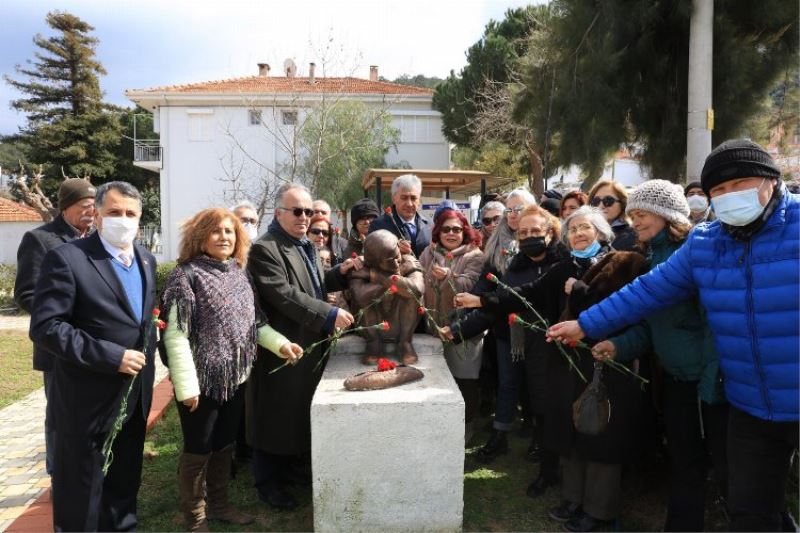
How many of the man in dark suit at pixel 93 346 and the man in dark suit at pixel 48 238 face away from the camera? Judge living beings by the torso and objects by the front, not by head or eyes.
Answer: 0

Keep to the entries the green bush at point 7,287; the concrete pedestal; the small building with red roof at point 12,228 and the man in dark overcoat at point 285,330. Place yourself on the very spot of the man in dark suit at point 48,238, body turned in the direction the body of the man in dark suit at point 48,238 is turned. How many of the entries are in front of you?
2

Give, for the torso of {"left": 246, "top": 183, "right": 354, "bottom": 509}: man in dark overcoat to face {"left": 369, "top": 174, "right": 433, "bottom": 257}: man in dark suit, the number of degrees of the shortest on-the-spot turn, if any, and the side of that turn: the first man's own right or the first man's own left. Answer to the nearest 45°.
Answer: approximately 90° to the first man's own left

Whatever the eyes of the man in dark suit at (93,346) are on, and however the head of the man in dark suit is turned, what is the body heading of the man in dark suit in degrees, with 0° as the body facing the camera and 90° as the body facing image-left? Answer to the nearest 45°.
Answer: approximately 315°

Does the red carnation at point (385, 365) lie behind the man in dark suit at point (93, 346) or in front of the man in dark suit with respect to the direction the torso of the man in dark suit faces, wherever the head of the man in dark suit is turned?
in front

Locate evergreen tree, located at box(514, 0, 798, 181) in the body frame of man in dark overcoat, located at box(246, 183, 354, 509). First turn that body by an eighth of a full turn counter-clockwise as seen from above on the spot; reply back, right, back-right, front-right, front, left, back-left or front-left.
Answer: front-left

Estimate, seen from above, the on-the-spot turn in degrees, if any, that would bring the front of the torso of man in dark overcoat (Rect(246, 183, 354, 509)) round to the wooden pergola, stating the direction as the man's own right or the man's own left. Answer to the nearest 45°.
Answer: approximately 135° to the man's own left
